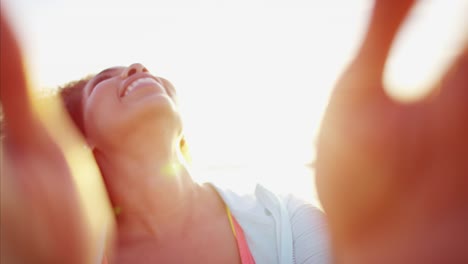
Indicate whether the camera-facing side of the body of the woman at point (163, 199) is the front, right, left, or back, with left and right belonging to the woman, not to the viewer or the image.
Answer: front
